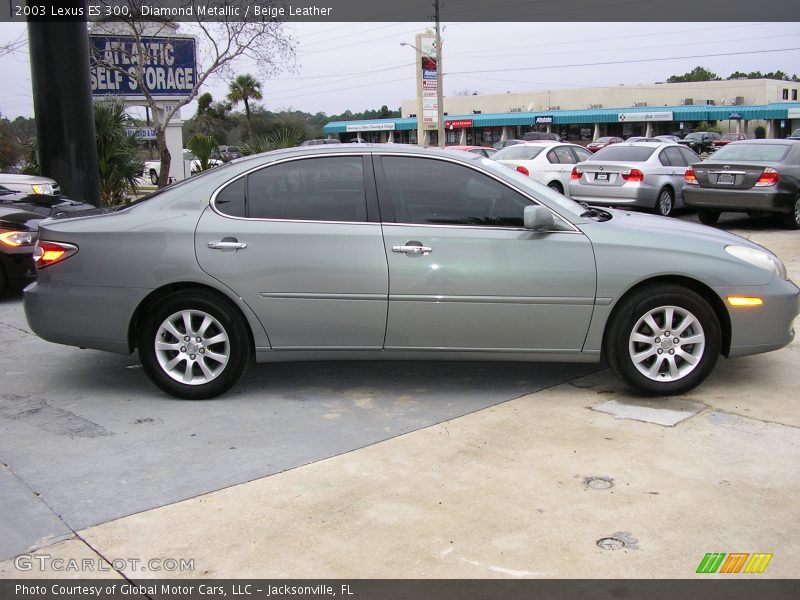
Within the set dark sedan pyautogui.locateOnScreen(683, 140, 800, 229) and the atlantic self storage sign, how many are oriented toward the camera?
1

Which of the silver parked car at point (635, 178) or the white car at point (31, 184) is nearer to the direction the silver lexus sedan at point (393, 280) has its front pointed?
the silver parked car

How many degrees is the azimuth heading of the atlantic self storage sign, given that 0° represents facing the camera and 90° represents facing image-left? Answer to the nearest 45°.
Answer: approximately 0°

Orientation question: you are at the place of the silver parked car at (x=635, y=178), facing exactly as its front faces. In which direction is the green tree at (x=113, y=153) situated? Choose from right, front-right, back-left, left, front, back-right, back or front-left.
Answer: back-left

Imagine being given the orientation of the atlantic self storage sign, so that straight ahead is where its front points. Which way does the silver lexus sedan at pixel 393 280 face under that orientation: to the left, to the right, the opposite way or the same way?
to the left

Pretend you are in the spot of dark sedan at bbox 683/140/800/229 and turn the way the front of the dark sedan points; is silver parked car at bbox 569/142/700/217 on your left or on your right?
on your left

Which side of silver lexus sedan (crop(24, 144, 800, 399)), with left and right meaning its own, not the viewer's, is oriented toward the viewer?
right

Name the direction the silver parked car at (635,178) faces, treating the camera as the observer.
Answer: facing away from the viewer and to the right of the viewer

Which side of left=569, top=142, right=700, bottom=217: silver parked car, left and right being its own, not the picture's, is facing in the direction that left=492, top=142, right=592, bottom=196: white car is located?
left

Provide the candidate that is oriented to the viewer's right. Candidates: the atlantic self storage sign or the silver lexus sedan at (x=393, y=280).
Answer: the silver lexus sedan

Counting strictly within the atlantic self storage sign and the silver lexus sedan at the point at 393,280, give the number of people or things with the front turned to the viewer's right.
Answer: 1

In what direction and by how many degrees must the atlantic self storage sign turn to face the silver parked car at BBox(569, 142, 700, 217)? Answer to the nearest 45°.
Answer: approximately 45° to its left

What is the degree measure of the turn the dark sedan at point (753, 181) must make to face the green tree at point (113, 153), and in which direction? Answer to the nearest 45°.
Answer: approximately 135° to its left

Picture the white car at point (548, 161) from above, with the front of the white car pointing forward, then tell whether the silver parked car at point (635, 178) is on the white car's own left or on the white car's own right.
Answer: on the white car's own right

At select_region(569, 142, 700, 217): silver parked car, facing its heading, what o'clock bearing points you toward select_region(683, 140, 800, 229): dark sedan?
The dark sedan is roughly at 3 o'clock from the silver parked car.
